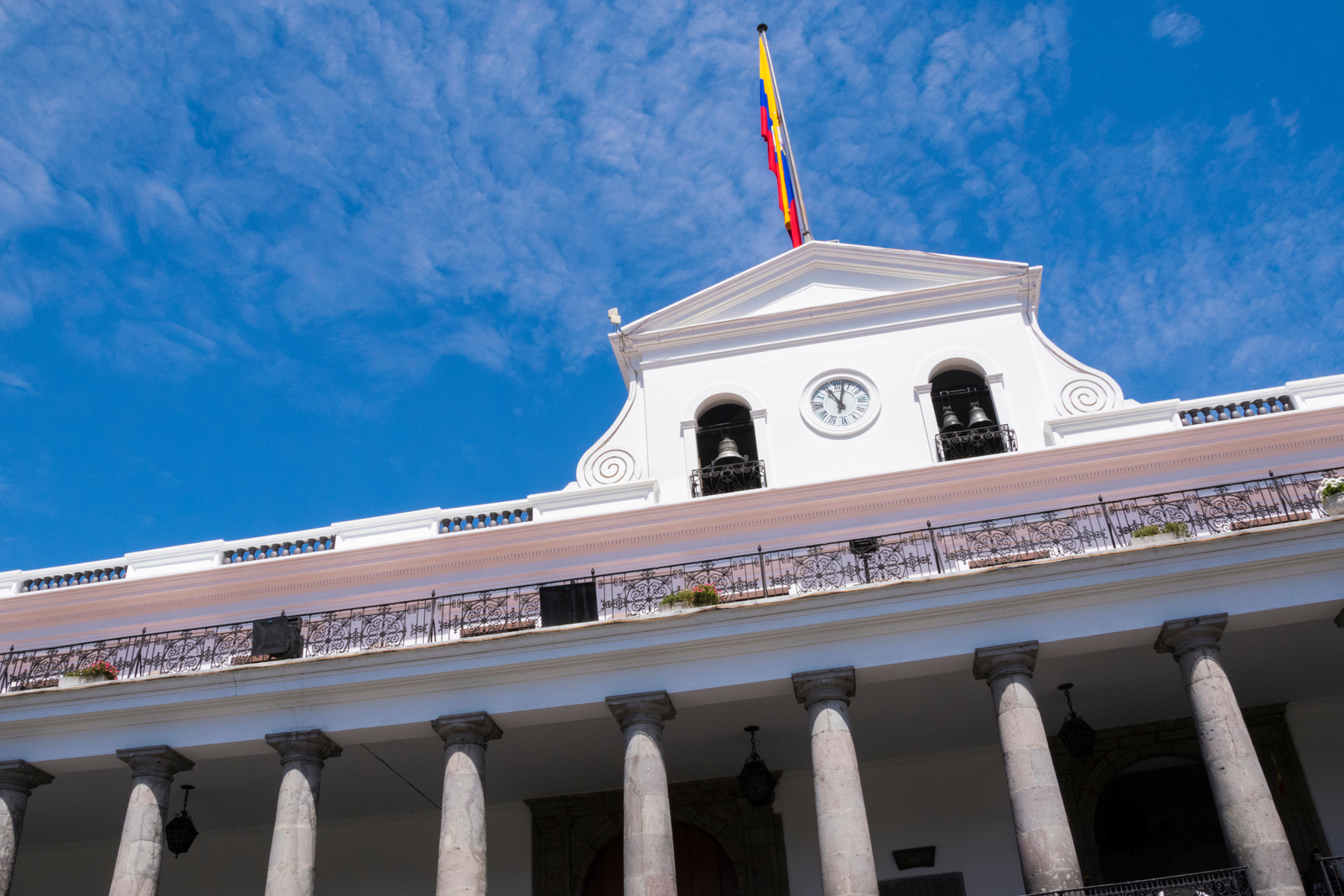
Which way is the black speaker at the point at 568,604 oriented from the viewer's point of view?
toward the camera

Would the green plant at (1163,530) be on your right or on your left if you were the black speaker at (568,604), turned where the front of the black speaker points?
on your left

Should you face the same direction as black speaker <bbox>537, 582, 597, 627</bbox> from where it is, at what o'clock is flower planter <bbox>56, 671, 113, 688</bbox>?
The flower planter is roughly at 3 o'clock from the black speaker.

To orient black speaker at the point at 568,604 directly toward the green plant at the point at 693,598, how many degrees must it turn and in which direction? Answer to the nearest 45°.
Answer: approximately 45° to its left

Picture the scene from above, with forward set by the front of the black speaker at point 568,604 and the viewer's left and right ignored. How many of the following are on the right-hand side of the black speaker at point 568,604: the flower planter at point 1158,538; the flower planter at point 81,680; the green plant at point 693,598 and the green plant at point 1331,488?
1

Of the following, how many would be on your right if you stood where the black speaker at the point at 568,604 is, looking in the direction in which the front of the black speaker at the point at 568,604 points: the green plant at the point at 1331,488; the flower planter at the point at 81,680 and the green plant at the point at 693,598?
1

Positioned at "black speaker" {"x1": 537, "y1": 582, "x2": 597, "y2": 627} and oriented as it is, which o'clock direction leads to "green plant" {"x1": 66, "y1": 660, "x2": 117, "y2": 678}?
The green plant is roughly at 3 o'clock from the black speaker.

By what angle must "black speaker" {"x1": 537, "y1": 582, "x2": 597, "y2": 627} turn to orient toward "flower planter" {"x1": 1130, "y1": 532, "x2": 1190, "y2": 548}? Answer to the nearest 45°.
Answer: approximately 90° to its left
